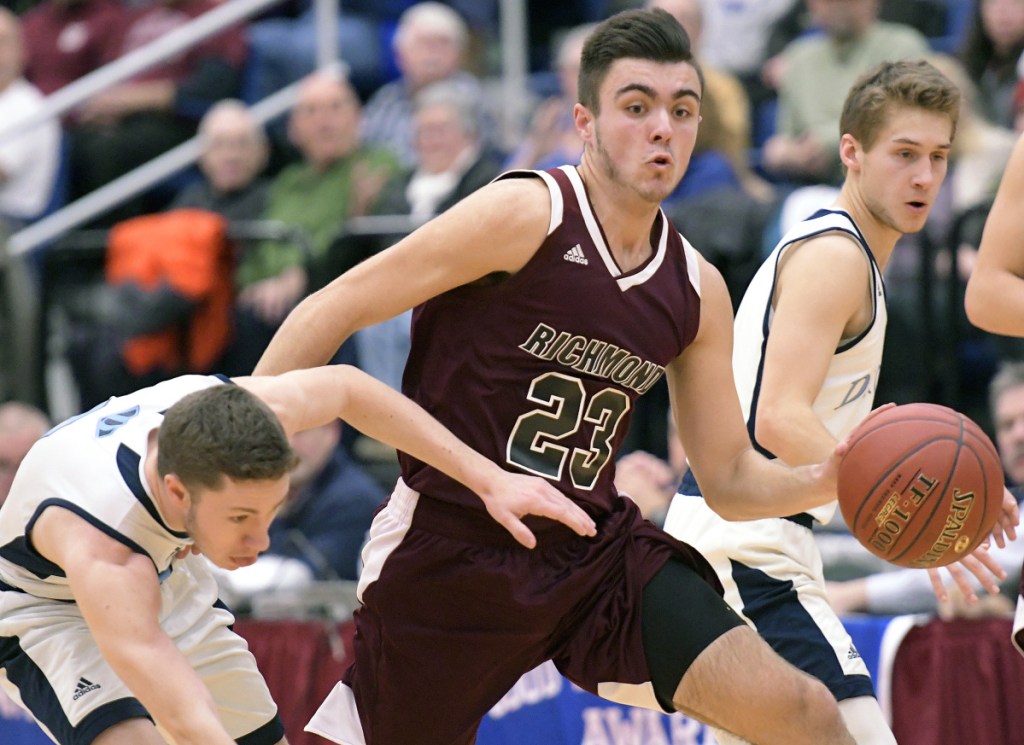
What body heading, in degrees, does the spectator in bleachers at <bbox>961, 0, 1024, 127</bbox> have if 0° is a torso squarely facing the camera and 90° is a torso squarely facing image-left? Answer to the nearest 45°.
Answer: approximately 0°

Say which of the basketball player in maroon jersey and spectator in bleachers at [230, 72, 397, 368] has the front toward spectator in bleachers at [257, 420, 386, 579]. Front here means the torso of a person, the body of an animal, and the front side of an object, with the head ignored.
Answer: spectator in bleachers at [230, 72, 397, 368]

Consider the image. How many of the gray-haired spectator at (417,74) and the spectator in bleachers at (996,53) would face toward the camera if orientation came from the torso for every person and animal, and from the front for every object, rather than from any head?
2

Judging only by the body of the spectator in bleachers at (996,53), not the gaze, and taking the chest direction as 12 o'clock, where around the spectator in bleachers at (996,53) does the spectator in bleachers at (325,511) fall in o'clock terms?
the spectator in bleachers at (325,511) is roughly at 2 o'clock from the spectator in bleachers at (996,53).

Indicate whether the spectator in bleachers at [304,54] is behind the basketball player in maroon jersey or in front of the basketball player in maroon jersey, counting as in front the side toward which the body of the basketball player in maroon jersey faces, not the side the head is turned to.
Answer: behind

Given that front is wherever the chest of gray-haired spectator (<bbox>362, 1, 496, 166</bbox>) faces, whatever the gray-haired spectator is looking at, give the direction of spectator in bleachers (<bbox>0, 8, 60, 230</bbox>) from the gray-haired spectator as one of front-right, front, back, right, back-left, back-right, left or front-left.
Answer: right

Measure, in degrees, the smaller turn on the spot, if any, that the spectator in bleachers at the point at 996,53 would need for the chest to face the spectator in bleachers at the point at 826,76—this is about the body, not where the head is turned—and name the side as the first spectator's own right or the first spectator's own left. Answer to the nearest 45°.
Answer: approximately 90° to the first spectator's own right

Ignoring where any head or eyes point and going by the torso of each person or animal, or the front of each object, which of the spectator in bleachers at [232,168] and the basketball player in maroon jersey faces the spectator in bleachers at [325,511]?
the spectator in bleachers at [232,168]

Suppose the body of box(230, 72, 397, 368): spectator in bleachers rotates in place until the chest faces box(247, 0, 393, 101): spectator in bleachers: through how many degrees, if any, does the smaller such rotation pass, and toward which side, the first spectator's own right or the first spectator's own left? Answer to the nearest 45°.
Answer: approximately 180°

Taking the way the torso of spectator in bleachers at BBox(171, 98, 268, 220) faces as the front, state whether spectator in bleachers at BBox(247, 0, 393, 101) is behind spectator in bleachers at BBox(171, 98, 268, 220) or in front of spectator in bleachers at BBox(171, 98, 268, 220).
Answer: behind

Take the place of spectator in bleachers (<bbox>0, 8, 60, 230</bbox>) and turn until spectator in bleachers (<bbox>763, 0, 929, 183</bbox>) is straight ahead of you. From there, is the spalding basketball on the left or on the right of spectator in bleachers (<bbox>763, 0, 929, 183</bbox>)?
right
